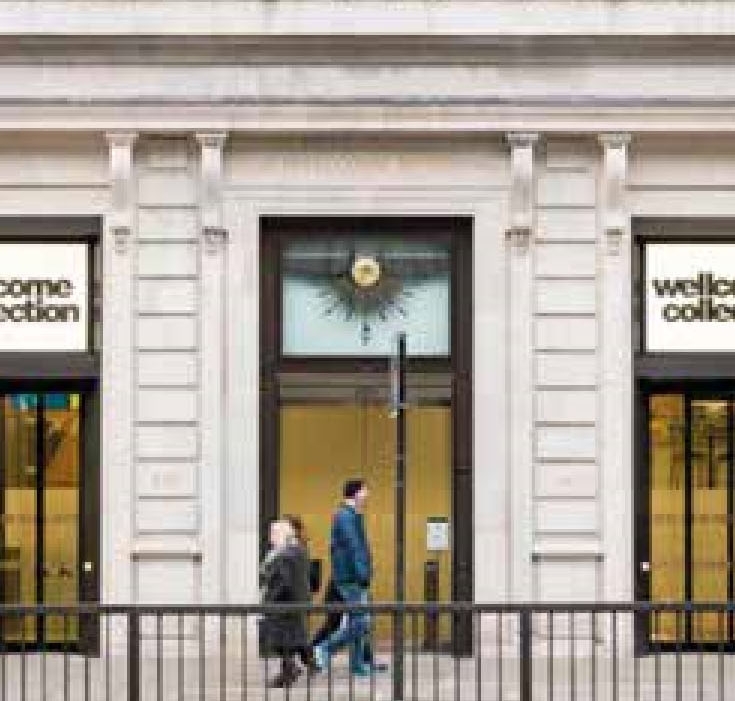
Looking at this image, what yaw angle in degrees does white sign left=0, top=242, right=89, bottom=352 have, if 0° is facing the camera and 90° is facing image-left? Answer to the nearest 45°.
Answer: approximately 0°

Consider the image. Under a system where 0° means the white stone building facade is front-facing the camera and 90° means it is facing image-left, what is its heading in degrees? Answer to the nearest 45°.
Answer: approximately 0°

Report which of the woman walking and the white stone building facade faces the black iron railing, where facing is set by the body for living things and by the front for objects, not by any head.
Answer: the white stone building facade

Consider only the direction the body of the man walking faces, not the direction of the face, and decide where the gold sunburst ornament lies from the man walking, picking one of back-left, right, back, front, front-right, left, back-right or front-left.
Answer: left

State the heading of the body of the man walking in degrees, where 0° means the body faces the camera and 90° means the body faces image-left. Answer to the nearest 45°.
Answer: approximately 270°

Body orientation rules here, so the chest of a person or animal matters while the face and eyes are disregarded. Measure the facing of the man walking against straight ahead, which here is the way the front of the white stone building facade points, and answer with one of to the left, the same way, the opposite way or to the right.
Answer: to the left

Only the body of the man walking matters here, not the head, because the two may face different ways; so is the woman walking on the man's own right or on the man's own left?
on the man's own right

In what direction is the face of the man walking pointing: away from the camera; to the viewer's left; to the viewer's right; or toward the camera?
to the viewer's right
